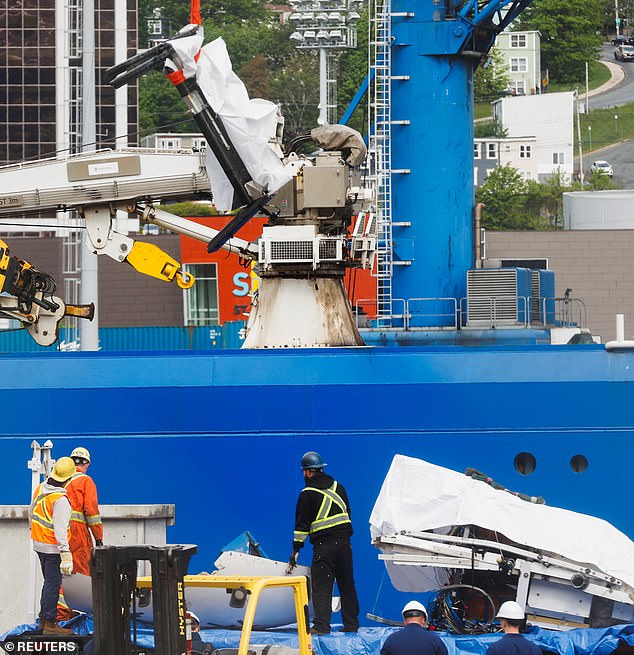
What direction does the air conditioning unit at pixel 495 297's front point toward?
toward the camera

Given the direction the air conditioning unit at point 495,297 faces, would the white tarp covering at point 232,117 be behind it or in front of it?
in front

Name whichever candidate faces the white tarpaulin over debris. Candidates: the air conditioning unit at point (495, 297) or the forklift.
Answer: the air conditioning unit

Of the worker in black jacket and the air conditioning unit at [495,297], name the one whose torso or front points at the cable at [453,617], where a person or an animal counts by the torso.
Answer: the air conditioning unit

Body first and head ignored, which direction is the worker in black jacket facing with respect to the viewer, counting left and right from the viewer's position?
facing away from the viewer and to the left of the viewer

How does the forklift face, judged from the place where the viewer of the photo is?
facing the viewer and to the left of the viewer

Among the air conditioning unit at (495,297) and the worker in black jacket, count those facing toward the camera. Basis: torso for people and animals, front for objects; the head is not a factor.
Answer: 1

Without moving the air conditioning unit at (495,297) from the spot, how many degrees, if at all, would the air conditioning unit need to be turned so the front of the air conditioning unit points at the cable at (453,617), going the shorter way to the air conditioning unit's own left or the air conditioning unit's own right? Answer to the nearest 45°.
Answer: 0° — it already faces it

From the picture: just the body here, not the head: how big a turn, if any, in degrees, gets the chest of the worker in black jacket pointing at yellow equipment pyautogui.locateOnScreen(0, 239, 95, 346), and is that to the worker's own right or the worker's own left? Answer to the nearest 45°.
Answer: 0° — they already face it

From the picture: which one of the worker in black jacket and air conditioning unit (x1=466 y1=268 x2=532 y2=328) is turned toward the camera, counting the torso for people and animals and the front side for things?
the air conditioning unit
